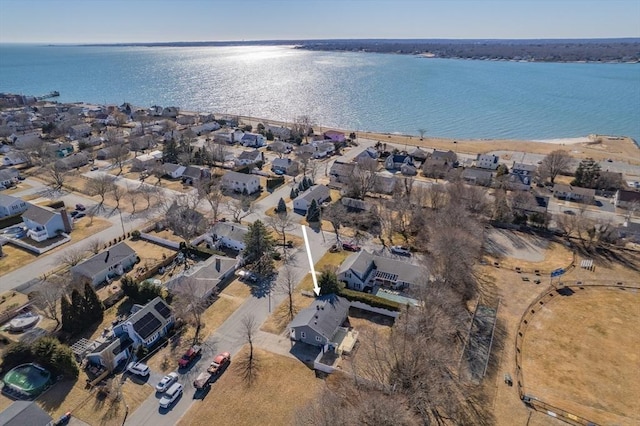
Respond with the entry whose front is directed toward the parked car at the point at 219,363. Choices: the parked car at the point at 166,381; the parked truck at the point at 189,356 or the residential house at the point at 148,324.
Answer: the residential house

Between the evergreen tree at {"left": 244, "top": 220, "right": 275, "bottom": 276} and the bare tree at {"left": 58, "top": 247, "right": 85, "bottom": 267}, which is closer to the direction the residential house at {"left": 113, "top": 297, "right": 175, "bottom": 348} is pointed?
the evergreen tree

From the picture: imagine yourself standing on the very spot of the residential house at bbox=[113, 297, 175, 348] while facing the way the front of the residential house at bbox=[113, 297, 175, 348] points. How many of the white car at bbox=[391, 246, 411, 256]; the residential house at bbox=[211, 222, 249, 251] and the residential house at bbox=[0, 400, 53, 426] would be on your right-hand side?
1

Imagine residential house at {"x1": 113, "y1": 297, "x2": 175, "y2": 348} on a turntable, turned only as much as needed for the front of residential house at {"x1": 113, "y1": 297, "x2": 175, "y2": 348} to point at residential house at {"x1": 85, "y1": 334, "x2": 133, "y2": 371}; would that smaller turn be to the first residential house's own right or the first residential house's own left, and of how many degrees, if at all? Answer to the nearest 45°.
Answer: approximately 135° to the first residential house's own right

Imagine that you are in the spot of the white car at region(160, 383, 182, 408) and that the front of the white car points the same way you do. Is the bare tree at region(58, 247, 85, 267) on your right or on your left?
on your right

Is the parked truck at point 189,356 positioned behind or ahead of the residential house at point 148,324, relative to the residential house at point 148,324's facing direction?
ahead

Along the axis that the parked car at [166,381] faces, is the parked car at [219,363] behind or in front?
behind

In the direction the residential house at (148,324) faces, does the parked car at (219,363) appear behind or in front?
in front
